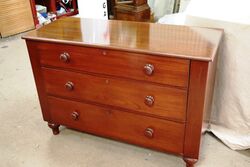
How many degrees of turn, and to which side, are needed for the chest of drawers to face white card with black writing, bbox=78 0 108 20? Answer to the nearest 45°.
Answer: approximately 135° to its right

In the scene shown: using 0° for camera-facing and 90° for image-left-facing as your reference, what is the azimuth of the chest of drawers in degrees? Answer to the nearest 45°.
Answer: approximately 45°

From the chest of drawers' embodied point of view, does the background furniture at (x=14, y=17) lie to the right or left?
on its right

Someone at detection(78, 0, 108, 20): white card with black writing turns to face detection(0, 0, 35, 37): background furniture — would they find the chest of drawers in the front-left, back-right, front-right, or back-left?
back-left

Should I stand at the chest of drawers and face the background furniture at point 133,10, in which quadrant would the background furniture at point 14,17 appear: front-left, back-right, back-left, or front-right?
front-left

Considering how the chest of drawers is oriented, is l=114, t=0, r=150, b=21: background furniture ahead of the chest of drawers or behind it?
behind
